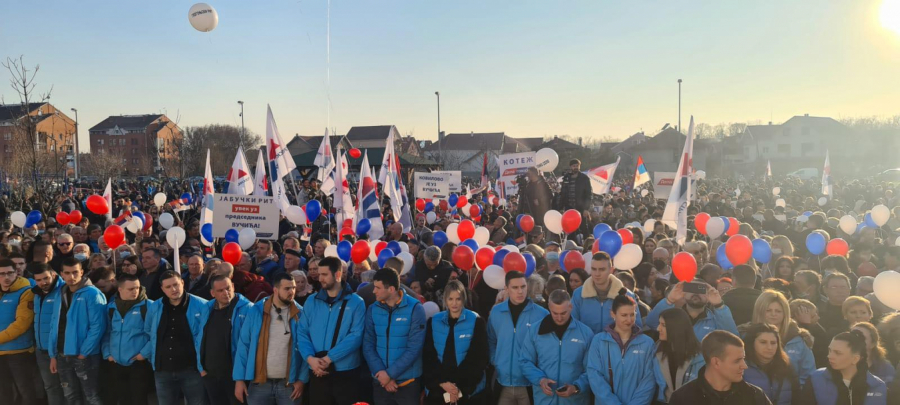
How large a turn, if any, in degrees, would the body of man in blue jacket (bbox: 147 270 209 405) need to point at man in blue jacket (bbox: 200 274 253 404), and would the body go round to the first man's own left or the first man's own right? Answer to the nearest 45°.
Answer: approximately 45° to the first man's own left

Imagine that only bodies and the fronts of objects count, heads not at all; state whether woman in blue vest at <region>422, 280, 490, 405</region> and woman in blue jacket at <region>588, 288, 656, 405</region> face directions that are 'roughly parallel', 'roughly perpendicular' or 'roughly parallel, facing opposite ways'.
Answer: roughly parallel

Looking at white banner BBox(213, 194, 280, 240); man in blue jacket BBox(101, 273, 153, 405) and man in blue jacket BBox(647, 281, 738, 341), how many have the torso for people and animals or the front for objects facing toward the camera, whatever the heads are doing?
3

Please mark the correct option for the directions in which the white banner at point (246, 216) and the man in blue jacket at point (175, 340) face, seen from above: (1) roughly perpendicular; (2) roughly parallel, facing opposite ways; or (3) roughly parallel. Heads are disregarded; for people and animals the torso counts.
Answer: roughly parallel

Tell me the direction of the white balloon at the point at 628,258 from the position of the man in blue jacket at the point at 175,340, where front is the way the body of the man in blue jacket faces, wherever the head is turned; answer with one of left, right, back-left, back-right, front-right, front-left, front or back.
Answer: left

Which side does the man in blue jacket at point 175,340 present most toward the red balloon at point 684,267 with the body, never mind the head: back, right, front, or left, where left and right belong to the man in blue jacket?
left

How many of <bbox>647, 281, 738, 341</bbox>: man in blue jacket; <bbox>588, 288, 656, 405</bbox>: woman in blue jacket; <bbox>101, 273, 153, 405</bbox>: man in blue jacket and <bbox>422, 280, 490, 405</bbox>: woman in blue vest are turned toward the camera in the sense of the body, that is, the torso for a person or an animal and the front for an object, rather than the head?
4

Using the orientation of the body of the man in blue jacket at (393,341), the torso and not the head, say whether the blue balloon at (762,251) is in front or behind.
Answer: behind

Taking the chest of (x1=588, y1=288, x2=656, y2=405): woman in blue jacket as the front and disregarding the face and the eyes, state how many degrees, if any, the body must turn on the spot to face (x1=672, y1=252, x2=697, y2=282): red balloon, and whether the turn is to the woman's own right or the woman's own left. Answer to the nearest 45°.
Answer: approximately 180°

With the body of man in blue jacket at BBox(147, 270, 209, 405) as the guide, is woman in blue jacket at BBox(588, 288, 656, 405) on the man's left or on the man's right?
on the man's left

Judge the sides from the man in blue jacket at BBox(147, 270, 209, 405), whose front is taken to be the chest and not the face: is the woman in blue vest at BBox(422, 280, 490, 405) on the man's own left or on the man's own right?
on the man's own left

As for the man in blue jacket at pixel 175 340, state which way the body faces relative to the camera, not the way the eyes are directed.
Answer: toward the camera

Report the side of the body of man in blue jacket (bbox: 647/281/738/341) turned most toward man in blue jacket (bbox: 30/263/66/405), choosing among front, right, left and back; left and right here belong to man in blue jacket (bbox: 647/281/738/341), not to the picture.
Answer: right

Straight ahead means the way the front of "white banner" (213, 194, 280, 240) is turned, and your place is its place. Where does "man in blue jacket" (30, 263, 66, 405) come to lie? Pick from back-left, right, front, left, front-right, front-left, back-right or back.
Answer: front-right

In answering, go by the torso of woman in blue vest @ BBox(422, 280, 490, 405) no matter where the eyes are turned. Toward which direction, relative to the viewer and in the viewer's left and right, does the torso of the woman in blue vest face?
facing the viewer

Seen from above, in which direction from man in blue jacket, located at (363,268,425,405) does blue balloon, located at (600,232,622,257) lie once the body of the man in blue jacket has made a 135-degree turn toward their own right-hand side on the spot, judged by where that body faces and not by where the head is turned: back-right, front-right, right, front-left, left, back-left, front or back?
front-right

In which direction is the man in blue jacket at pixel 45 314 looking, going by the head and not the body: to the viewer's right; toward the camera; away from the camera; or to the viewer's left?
toward the camera
